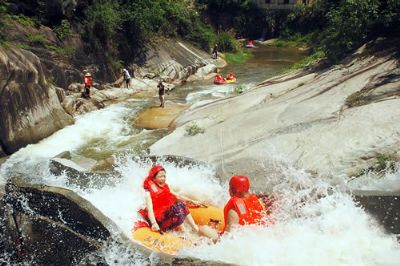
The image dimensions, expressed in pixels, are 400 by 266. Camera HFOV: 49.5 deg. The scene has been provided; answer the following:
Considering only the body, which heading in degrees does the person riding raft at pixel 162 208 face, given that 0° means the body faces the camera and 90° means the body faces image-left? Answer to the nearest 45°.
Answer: approximately 315°

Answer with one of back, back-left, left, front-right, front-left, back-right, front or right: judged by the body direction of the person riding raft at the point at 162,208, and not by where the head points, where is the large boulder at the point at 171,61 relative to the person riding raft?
back-left

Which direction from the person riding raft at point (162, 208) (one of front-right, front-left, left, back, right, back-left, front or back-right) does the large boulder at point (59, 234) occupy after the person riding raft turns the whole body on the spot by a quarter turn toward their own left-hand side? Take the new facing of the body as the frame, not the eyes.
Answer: back

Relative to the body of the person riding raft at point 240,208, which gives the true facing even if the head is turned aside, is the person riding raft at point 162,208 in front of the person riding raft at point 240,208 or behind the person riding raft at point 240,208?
in front

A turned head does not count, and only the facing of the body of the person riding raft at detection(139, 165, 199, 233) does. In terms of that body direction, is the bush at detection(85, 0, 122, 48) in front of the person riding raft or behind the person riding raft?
behind
